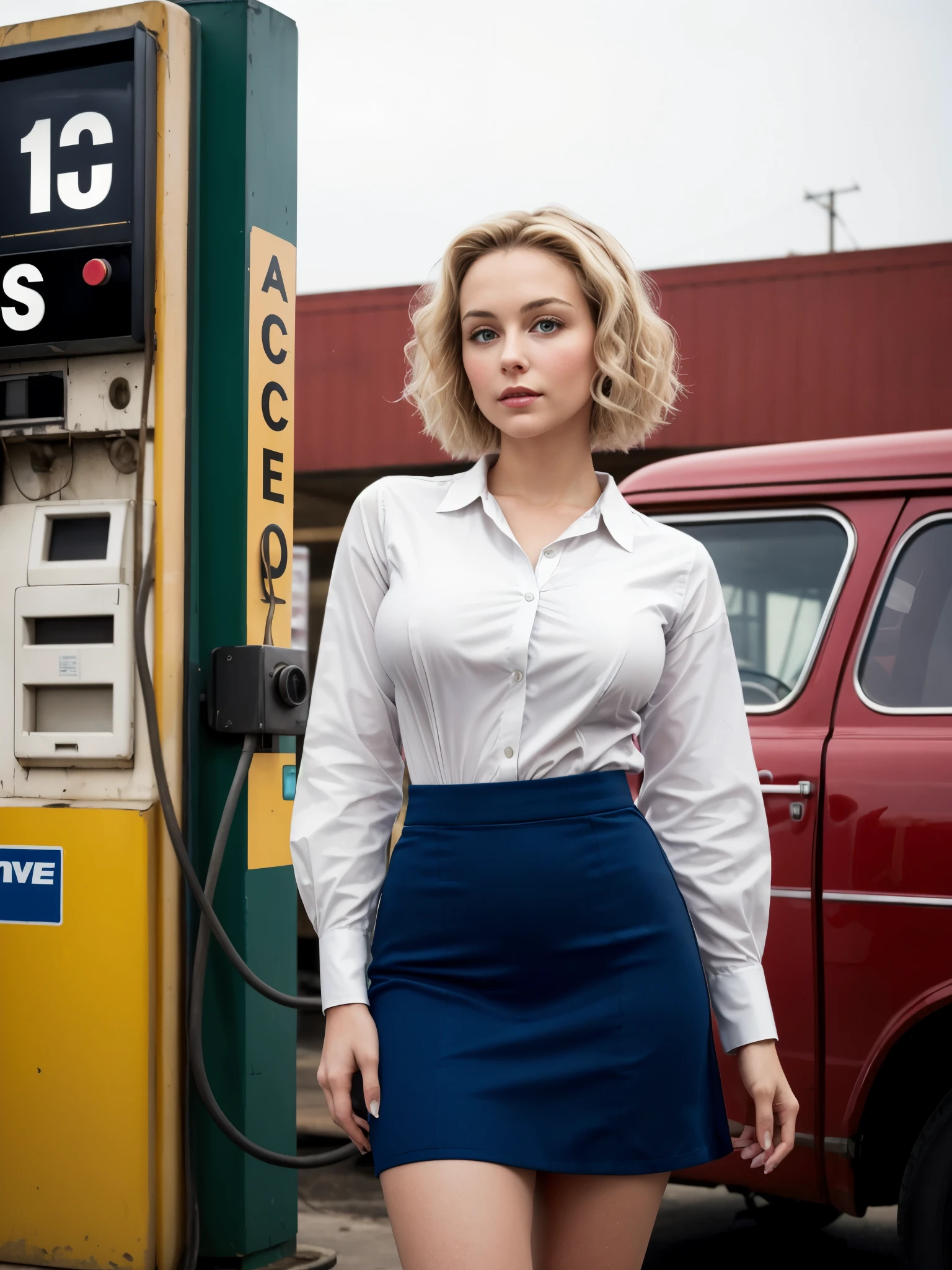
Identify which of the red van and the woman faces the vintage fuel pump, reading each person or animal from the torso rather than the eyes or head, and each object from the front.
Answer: the red van

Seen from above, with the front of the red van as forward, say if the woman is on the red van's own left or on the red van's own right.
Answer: on the red van's own left

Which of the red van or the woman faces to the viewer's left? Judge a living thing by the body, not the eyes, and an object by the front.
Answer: the red van

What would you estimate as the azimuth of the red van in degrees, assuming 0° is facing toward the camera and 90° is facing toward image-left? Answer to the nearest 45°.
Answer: approximately 90°

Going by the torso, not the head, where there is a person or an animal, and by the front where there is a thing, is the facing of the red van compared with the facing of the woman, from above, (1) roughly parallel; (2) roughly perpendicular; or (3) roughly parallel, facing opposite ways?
roughly perpendicular

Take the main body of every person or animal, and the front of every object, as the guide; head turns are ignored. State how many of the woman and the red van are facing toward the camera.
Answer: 1

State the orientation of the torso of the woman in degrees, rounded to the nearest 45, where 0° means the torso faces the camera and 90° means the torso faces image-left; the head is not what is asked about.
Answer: approximately 0°

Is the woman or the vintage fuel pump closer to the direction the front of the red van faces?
the vintage fuel pump

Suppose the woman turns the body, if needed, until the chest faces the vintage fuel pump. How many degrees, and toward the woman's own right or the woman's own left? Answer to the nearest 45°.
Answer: approximately 135° to the woman's own right

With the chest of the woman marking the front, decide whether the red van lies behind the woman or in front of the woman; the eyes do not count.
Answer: behind
